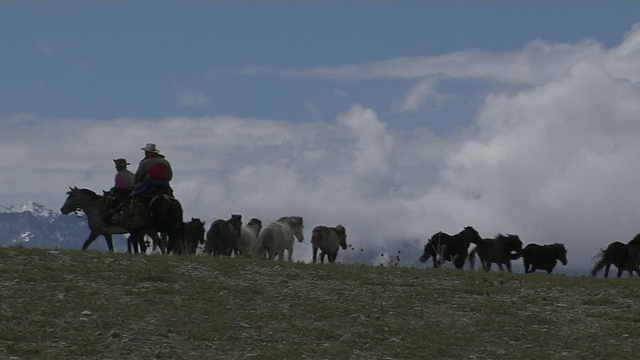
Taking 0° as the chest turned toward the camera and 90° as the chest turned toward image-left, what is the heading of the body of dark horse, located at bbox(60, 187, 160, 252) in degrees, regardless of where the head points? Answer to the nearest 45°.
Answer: approximately 90°

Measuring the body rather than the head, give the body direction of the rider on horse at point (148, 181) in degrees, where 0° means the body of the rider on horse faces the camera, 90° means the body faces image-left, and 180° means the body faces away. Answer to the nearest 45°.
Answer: approximately 135°

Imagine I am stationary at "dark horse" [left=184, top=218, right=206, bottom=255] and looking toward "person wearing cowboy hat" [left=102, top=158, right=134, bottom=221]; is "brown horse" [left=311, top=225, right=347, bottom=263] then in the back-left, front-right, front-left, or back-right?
back-left

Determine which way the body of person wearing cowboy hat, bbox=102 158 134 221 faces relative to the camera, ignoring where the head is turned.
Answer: to the viewer's left

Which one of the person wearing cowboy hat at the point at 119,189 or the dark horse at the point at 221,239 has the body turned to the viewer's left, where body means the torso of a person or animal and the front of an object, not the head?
the person wearing cowboy hat
